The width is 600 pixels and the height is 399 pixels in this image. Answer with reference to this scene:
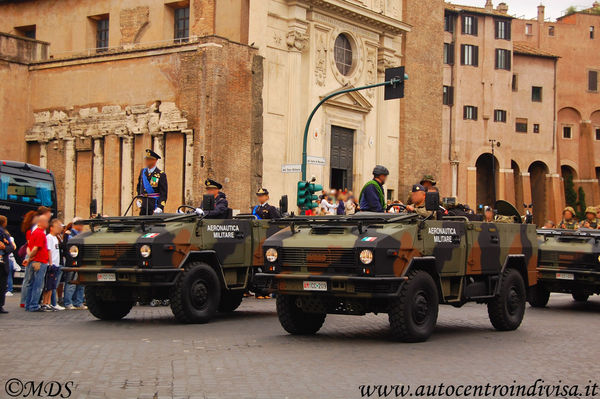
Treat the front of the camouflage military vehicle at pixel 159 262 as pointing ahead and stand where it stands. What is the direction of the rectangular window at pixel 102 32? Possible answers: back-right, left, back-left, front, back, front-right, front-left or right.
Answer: back-right

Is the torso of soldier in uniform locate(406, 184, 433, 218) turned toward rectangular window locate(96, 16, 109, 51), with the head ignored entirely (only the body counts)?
no

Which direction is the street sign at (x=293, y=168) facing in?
toward the camera

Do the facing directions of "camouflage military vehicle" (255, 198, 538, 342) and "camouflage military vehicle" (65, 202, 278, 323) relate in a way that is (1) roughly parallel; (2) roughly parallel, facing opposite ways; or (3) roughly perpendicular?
roughly parallel

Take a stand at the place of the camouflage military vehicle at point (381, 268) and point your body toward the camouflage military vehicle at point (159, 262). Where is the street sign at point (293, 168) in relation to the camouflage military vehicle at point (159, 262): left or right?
right

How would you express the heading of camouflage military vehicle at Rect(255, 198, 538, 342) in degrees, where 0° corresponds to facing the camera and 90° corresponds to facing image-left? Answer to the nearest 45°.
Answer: approximately 45°

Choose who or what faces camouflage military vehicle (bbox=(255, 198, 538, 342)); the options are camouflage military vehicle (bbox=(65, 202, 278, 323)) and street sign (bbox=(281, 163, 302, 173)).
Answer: the street sign

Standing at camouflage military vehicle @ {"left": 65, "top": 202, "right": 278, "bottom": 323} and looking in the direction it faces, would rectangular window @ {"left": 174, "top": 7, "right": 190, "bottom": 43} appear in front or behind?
behind

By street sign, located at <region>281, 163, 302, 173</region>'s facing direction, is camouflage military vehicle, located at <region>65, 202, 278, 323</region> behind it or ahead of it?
ahead

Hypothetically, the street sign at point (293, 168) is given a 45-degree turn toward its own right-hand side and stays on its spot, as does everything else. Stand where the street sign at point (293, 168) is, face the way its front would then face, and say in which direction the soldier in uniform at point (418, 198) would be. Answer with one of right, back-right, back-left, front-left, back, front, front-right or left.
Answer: front-left

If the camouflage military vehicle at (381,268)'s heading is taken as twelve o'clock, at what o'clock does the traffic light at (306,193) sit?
The traffic light is roughly at 4 o'clock from the camouflage military vehicle.

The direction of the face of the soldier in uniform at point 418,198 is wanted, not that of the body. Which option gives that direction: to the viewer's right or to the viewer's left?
to the viewer's left

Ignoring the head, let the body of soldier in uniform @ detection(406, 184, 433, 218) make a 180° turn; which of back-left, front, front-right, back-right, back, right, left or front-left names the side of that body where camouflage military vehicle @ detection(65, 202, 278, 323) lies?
back-left

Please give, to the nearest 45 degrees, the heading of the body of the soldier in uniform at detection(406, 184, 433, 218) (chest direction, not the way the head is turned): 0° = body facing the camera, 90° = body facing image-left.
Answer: approximately 45°
